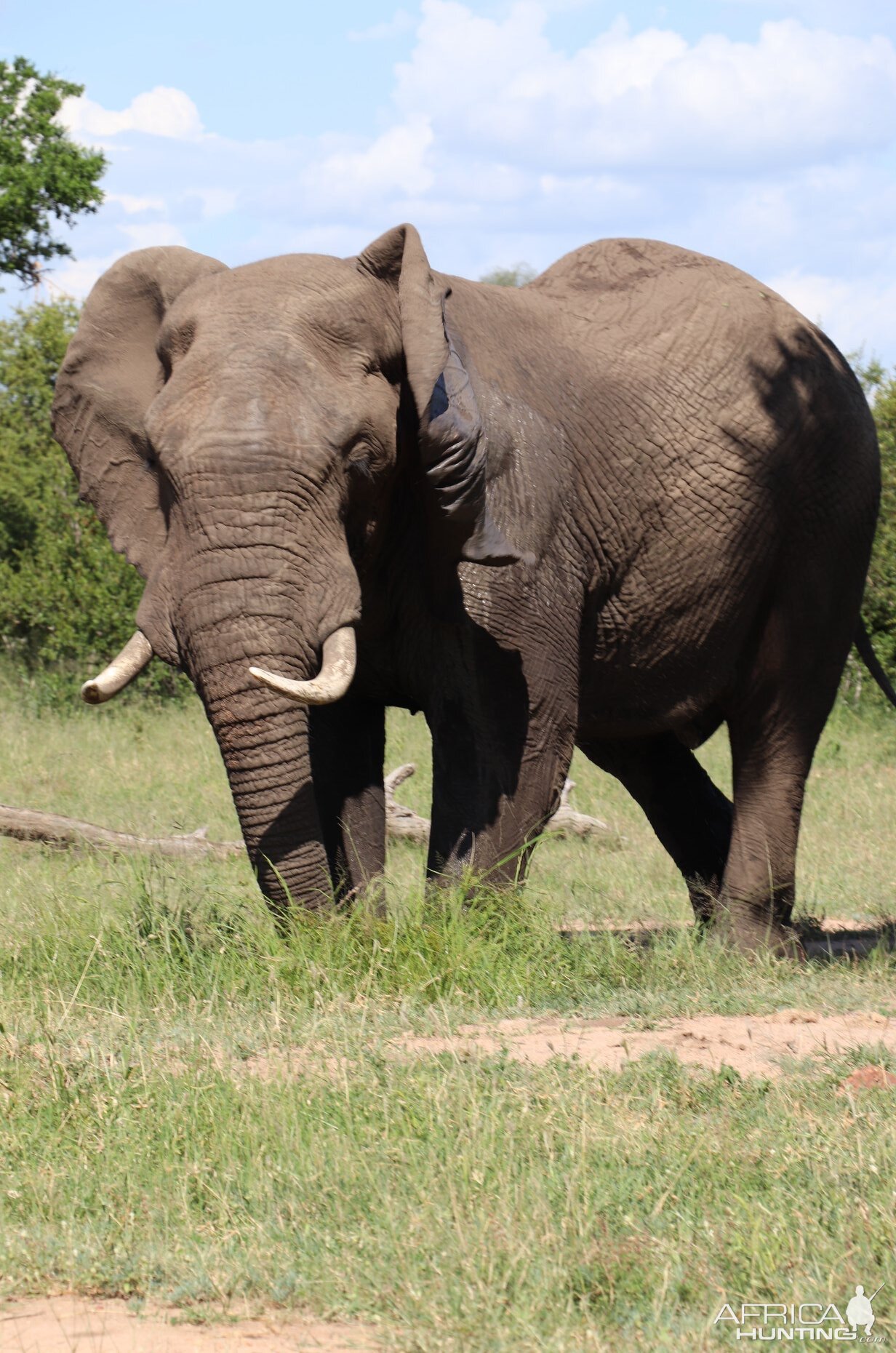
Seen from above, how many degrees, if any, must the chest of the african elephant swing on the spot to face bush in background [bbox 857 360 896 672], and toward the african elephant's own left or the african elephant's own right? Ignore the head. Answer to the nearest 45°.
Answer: approximately 135° to the african elephant's own right

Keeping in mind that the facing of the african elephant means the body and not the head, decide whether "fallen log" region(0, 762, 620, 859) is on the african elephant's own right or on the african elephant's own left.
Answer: on the african elephant's own right

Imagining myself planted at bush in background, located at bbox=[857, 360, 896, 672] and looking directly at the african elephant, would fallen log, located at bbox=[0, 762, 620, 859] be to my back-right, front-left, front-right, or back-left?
front-right

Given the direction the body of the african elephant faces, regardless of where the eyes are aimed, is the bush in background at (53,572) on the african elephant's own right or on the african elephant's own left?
on the african elephant's own right

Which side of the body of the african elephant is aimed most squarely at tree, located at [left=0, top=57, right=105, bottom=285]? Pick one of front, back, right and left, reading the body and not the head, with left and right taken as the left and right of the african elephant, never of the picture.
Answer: right

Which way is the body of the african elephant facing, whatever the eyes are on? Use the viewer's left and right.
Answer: facing the viewer and to the left of the viewer
